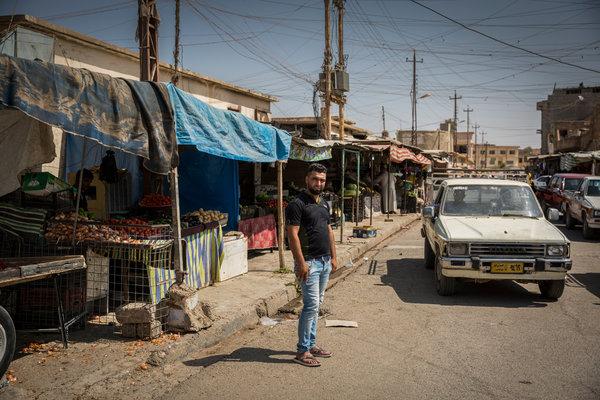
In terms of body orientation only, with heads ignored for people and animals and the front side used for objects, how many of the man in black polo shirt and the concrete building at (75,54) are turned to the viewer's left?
0

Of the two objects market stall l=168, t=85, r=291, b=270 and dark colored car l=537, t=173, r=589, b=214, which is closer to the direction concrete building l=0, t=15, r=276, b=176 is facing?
the market stall

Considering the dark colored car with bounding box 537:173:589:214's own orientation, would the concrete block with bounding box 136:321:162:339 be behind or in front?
in front

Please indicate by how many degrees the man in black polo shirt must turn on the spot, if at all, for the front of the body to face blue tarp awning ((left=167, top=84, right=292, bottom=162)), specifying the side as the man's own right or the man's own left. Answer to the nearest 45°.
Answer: approximately 180°

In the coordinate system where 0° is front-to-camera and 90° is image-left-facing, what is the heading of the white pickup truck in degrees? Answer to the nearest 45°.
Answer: approximately 0°

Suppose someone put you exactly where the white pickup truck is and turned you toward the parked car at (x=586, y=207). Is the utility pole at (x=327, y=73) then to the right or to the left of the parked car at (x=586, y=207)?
left

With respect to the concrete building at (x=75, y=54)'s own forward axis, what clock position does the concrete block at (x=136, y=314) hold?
The concrete block is roughly at 1 o'clock from the concrete building.

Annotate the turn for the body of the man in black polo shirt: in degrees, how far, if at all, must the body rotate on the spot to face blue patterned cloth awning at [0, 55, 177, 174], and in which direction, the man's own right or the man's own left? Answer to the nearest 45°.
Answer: approximately 135° to the man's own right

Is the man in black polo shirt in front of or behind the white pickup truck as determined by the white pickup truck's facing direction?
in front

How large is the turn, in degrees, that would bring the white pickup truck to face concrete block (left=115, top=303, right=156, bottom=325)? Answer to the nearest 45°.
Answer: approximately 45° to its right
